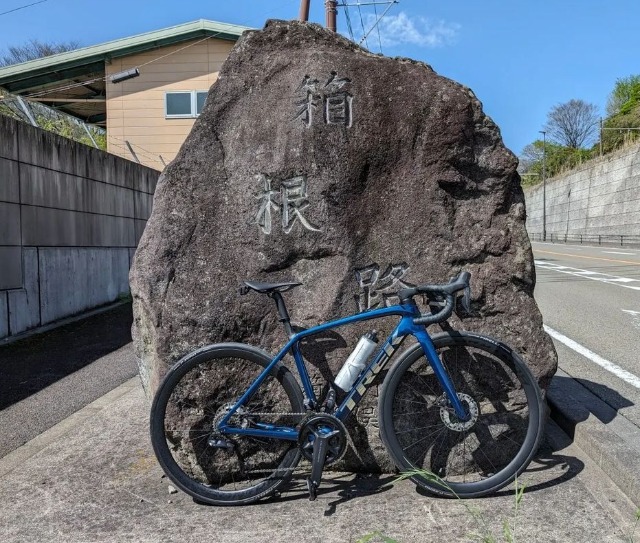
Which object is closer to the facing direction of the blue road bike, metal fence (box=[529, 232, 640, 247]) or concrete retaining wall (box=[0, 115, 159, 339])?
the metal fence

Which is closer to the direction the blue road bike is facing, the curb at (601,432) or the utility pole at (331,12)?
the curb

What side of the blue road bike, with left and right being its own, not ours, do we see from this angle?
right

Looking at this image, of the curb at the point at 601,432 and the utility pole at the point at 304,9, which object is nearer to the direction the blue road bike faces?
the curb

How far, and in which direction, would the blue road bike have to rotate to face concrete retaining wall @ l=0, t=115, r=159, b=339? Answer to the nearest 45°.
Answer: approximately 135° to its left

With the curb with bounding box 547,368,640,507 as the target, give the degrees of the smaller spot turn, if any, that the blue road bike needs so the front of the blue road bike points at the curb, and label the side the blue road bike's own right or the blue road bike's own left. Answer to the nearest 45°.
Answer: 0° — it already faces it

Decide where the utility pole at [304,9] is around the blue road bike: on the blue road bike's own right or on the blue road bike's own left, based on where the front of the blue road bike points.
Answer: on the blue road bike's own left

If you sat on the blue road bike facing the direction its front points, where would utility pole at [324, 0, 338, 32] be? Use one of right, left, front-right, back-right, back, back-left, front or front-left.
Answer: left
